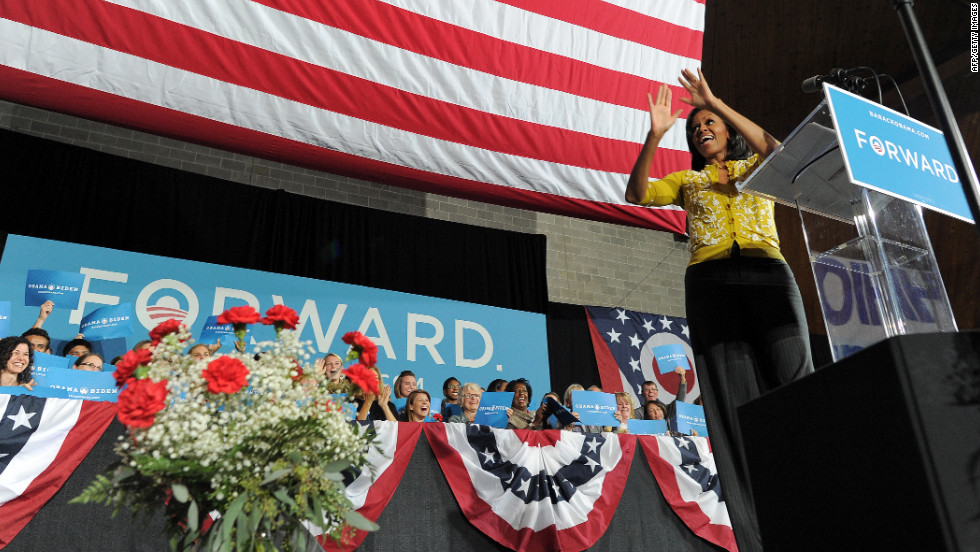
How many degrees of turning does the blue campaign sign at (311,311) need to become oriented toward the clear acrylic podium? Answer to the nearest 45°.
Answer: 0° — it already faces it

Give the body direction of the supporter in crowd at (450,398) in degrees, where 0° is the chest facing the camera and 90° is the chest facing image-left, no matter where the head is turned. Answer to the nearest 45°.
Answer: approximately 315°

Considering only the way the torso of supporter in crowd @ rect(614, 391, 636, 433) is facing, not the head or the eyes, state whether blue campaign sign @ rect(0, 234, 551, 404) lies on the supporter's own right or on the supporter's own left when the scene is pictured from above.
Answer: on the supporter's own right

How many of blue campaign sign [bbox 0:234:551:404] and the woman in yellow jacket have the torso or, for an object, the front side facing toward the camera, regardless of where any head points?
2

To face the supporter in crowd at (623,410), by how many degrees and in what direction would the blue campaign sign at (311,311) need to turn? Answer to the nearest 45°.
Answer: approximately 45° to its left

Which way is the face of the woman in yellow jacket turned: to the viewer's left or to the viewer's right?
to the viewer's left

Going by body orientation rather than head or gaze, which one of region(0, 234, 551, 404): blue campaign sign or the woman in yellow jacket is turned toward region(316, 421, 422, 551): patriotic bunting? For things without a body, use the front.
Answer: the blue campaign sign

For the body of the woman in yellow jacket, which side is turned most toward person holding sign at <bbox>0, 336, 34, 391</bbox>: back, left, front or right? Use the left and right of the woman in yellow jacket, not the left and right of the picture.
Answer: right

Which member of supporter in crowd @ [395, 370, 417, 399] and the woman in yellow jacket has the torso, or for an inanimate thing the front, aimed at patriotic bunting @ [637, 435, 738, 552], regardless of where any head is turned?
the supporter in crowd
